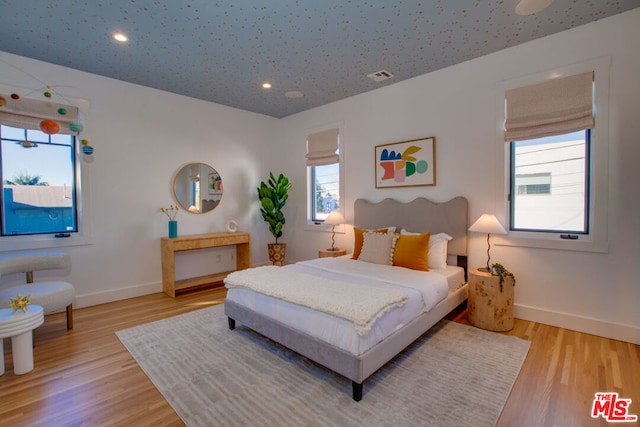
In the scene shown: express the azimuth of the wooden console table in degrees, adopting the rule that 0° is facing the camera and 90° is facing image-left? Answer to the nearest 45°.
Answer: approximately 315°

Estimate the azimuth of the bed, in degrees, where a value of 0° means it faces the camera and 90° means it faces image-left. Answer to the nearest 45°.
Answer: approximately 45°

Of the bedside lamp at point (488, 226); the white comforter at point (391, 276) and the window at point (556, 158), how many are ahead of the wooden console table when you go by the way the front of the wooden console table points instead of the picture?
3

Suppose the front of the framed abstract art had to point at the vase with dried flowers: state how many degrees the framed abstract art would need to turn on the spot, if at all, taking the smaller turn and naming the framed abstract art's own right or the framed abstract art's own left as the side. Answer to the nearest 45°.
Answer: approximately 45° to the framed abstract art's own right

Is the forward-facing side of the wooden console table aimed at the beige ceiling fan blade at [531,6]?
yes

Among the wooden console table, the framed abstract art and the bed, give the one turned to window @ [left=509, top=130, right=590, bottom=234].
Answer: the wooden console table

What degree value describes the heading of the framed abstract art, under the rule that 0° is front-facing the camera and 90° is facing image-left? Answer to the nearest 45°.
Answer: approximately 45°
